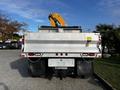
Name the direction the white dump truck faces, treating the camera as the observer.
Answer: facing away from the viewer
